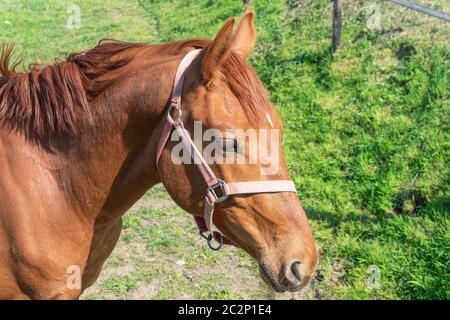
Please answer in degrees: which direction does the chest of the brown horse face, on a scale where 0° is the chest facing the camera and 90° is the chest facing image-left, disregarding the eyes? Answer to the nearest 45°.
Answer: approximately 270°
